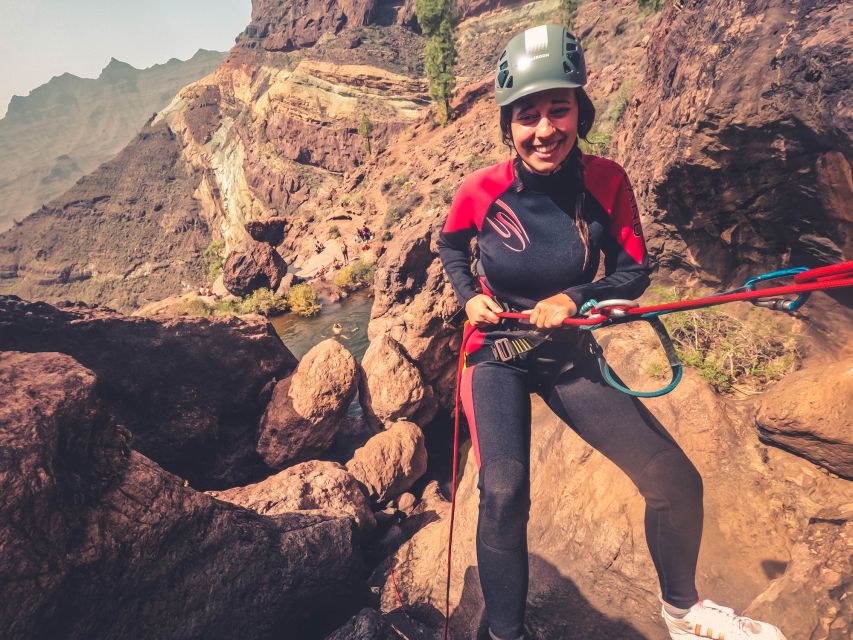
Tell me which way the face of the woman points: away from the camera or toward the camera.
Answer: toward the camera

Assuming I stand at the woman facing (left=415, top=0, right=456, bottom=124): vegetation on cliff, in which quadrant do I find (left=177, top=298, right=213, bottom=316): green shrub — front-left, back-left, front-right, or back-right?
front-left

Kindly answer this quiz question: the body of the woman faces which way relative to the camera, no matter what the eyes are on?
toward the camera
